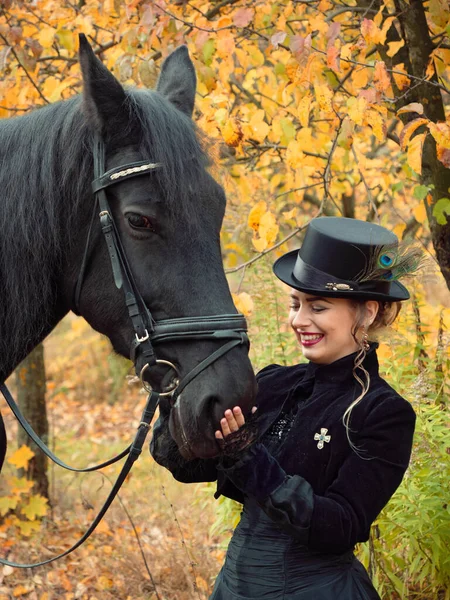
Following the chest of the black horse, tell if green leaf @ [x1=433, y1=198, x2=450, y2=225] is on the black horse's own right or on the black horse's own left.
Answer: on the black horse's own left

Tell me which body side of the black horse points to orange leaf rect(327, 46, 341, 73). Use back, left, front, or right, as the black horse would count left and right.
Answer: left

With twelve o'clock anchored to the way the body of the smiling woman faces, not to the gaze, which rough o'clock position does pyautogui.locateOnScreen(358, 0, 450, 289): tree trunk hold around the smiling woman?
The tree trunk is roughly at 5 o'clock from the smiling woman.

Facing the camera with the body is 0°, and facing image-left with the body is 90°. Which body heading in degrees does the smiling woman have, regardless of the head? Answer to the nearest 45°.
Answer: approximately 45°

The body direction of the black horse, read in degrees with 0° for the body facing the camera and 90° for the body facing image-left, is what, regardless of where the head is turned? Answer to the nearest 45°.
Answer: approximately 315°

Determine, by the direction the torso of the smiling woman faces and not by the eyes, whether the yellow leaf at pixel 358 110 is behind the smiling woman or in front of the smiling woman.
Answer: behind

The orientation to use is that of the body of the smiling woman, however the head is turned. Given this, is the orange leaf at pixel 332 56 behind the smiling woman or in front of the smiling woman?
behind

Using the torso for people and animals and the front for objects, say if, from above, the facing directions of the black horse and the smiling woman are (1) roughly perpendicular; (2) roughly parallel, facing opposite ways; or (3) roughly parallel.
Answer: roughly perpendicular
